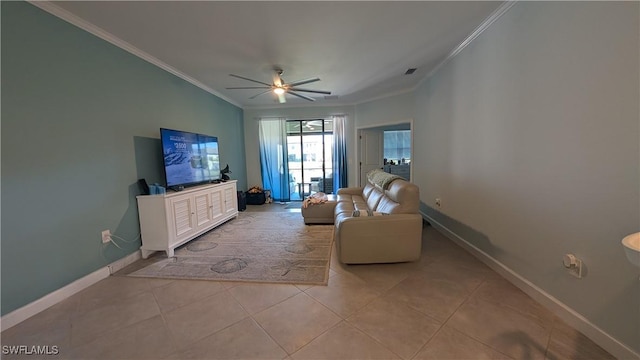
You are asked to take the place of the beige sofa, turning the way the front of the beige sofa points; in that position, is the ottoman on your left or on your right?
on your right

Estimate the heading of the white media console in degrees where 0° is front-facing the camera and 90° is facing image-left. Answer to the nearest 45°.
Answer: approximately 315°

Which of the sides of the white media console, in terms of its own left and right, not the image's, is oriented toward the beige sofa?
front

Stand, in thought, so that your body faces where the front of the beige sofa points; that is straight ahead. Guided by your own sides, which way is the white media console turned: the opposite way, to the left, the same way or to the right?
the opposite way

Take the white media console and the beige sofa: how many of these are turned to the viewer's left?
1

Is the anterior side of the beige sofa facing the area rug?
yes

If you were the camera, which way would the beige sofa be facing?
facing to the left of the viewer

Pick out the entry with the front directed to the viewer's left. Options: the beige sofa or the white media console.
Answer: the beige sofa

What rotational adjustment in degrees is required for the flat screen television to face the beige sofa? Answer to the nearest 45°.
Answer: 0° — it already faces it

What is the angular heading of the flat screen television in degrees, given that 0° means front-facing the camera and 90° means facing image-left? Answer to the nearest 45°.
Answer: approximately 315°

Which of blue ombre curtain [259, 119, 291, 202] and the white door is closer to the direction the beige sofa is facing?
the blue ombre curtain

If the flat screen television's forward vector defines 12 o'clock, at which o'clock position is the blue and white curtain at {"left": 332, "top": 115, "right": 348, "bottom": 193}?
The blue and white curtain is roughly at 10 o'clock from the flat screen television.
